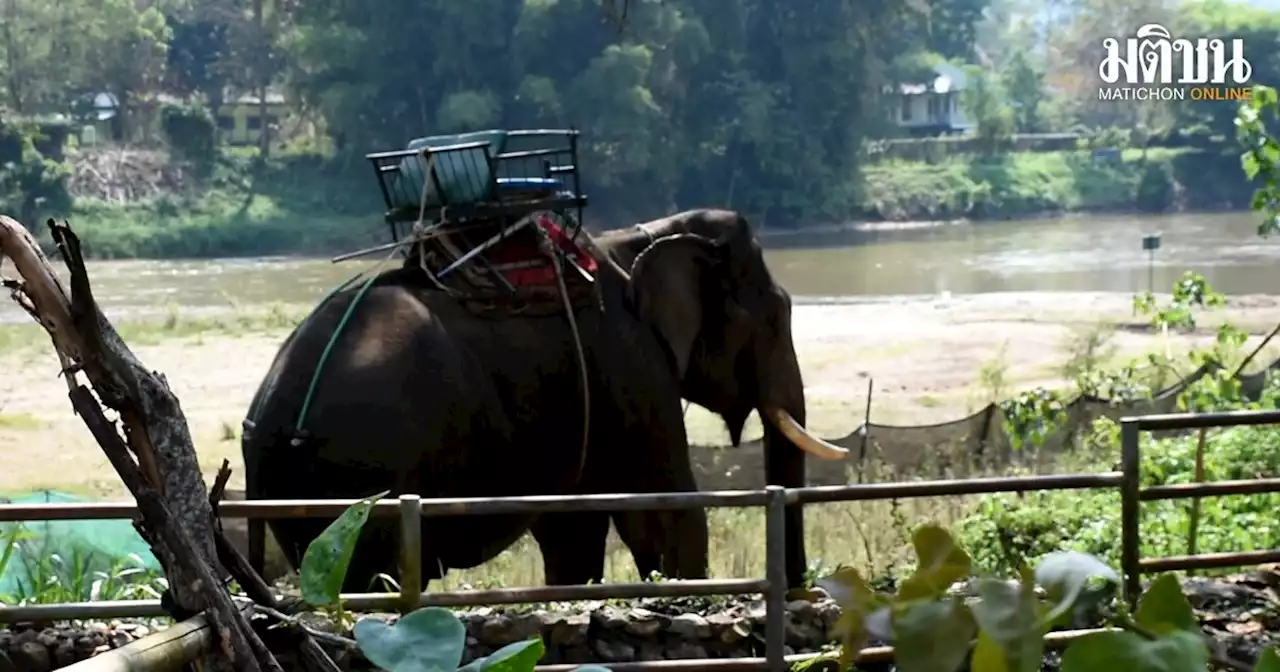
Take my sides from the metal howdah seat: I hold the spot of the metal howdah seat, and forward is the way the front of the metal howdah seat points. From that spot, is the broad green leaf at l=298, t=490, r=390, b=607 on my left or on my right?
on my right

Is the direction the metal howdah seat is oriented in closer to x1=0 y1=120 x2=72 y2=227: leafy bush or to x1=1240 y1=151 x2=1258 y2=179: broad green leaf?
the broad green leaf

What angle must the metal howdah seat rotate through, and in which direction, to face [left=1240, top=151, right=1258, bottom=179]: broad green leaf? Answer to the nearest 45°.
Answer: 0° — it already faces it

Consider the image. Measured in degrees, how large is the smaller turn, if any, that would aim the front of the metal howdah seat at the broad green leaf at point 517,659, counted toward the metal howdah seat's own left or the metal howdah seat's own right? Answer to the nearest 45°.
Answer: approximately 90° to the metal howdah seat's own right

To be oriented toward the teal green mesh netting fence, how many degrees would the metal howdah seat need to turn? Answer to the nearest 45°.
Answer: approximately 180°

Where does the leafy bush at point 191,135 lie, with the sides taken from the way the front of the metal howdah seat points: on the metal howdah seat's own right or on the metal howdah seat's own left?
on the metal howdah seat's own left

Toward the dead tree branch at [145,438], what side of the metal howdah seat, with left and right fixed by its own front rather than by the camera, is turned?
right

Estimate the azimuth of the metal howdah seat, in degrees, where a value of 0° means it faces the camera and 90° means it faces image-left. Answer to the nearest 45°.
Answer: approximately 270°

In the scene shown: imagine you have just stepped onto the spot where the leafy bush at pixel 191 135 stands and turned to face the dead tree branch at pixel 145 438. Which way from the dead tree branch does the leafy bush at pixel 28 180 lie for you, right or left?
right

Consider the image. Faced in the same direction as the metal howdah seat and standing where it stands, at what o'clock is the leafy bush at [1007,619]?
The leafy bush is roughly at 3 o'clock from the metal howdah seat.
